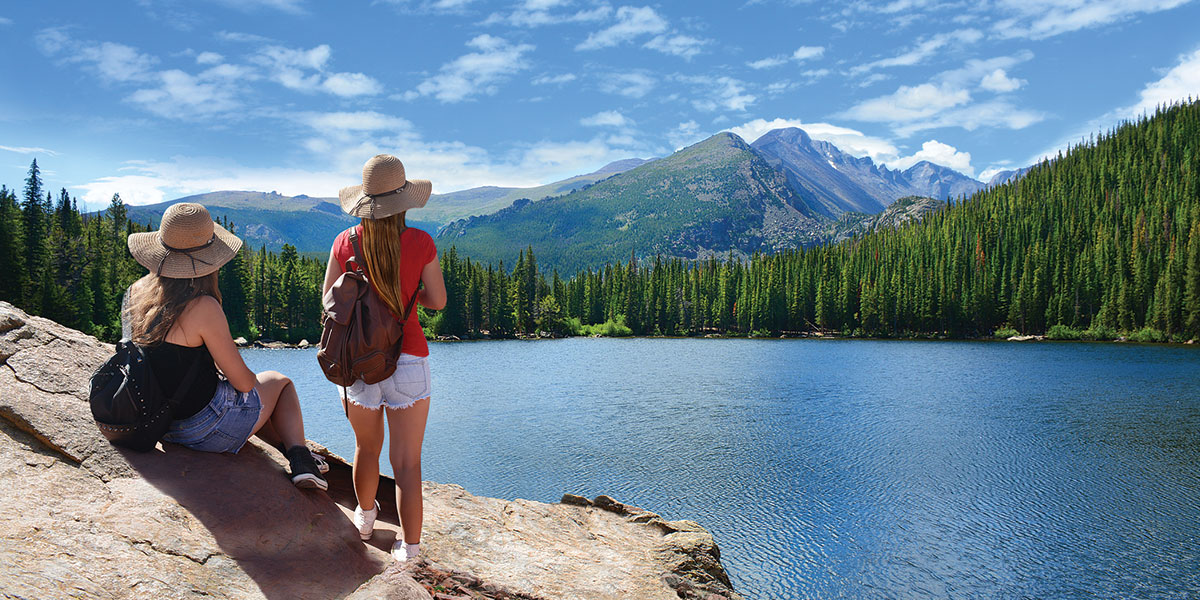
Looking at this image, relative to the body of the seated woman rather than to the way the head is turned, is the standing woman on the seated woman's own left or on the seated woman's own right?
on the seated woman's own right

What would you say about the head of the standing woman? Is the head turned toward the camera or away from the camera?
away from the camera

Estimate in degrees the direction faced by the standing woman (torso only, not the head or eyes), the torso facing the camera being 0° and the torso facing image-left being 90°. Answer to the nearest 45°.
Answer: approximately 180°

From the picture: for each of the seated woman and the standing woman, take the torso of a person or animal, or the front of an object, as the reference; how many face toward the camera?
0

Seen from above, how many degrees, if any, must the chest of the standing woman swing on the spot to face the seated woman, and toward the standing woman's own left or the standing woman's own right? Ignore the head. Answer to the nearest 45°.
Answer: approximately 90° to the standing woman's own left

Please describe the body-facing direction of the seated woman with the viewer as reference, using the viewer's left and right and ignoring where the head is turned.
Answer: facing away from the viewer and to the right of the viewer
